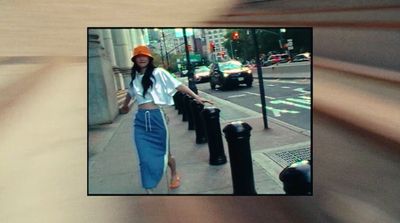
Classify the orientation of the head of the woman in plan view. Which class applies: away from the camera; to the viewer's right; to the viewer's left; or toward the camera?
toward the camera

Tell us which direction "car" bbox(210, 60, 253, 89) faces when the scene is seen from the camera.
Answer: facing the viewer and to the right of the viewer

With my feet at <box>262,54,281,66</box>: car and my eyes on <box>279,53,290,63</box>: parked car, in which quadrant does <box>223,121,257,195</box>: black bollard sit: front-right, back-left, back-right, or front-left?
back-right
